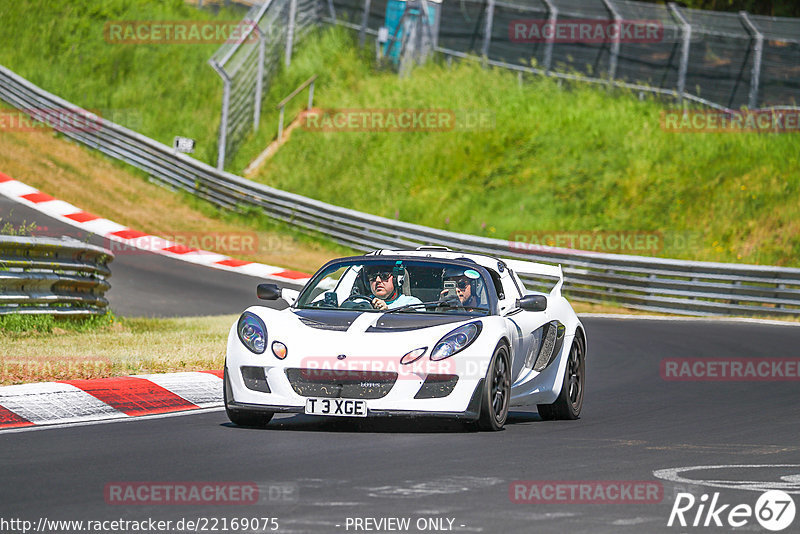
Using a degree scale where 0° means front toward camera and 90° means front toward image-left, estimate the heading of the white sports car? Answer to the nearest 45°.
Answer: approximately 45°

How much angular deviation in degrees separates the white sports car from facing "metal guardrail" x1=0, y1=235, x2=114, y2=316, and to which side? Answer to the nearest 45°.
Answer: approximately 90° to its right

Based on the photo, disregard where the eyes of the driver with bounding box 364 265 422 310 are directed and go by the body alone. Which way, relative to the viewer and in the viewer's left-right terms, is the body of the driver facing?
facing the viewer and to the left of the viewer

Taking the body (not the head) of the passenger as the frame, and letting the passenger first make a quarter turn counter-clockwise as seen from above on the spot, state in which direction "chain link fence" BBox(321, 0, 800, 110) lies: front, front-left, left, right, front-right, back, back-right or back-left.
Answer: back-left

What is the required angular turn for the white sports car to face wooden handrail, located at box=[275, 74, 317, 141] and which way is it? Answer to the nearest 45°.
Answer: approximately 135° to its right

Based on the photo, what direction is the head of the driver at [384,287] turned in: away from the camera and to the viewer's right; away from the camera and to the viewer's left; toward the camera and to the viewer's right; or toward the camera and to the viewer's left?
toward the camera and to the viewer's left

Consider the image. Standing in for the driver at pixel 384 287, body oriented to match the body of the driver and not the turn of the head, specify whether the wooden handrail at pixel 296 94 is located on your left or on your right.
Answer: on your right

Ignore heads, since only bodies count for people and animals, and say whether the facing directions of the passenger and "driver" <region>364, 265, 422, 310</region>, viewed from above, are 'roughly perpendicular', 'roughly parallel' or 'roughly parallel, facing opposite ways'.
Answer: roughly parallel

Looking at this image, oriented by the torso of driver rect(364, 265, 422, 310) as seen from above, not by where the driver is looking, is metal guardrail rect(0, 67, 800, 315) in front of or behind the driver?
behind

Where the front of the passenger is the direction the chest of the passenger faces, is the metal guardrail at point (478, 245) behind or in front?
behind

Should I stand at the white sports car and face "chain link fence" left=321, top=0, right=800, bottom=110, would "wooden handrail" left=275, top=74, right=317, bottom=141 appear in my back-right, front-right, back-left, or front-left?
front-left

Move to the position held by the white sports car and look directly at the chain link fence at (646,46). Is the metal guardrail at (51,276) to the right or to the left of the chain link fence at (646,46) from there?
left

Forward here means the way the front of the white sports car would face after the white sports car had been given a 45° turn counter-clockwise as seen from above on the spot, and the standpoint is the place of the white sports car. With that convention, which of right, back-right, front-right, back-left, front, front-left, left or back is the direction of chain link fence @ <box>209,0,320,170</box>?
back

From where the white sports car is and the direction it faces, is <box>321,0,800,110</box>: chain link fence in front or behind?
behind

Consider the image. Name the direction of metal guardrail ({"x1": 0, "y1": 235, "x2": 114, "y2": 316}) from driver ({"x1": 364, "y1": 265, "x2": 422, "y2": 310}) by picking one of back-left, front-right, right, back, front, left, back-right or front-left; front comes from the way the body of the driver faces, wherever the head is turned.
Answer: right

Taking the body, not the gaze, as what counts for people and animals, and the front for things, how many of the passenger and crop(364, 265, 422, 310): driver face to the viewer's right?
0
